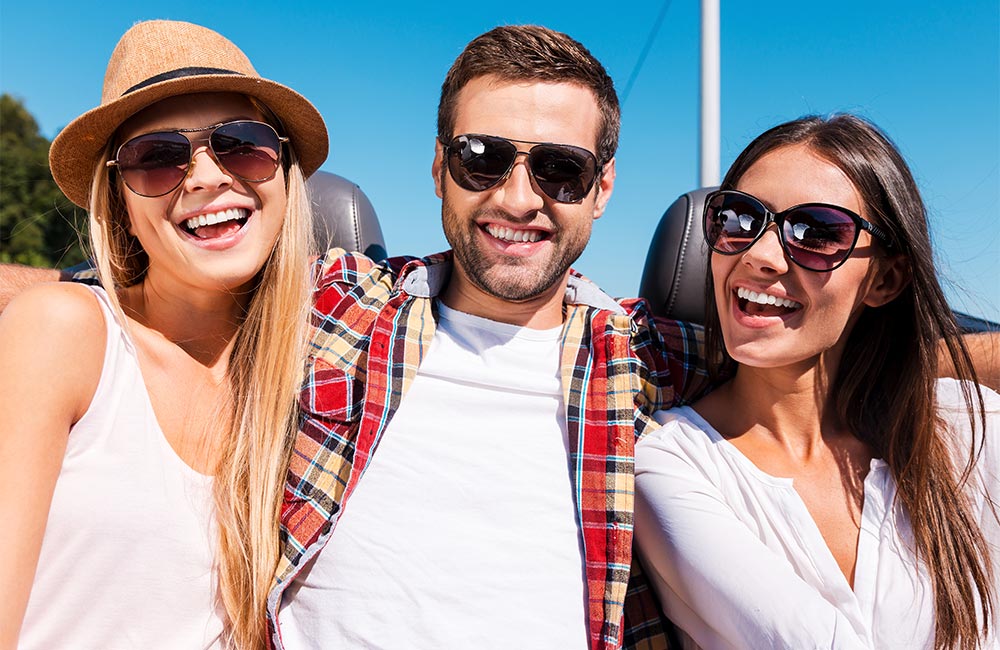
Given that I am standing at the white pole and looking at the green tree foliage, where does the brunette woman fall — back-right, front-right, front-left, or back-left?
back-left

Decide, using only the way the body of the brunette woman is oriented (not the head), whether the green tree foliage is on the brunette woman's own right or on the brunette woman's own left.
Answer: on the brunette woman's own right

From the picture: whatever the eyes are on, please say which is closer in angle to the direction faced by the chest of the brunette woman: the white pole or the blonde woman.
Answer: the blonde woman

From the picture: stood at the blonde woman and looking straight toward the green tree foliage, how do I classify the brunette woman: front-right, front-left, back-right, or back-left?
back-right

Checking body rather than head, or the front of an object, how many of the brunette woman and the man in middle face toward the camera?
2

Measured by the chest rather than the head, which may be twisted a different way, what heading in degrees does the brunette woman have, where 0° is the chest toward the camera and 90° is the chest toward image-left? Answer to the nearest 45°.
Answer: approximately 0°

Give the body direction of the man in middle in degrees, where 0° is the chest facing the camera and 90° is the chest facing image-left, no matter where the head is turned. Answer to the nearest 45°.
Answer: approximately 0°

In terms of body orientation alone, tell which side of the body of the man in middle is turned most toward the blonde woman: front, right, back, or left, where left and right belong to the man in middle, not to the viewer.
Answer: right

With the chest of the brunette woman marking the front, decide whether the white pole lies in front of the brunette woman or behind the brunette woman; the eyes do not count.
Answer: behind

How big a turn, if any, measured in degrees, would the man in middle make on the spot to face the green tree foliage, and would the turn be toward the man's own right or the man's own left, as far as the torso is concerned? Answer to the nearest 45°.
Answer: approximately 135° to the man's own right

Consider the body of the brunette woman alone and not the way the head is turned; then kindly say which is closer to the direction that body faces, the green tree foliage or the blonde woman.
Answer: the blonde woman
